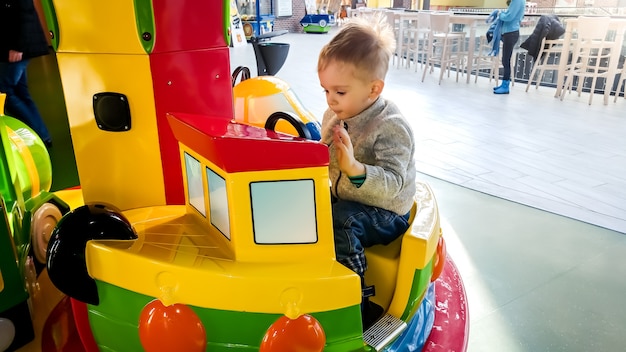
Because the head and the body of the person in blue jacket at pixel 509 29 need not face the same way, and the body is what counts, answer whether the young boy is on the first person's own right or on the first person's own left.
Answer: on the first person's own left

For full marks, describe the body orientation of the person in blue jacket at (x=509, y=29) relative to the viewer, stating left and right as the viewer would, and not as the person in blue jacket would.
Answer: facing to the left of the viewer

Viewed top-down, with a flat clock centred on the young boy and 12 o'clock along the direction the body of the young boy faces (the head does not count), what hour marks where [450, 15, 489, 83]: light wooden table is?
The light wooden table is roughly at 5 o'clock from the young boy.

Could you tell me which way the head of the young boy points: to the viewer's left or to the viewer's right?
to the viewer's left
